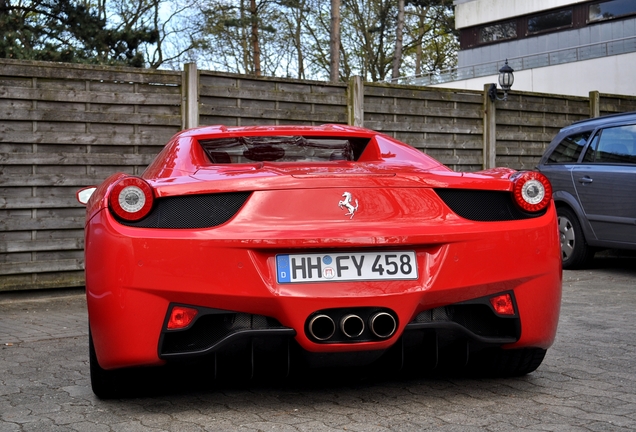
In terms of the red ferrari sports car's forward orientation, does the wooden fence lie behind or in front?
in front

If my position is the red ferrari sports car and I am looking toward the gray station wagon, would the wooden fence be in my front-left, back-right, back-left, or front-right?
front-left

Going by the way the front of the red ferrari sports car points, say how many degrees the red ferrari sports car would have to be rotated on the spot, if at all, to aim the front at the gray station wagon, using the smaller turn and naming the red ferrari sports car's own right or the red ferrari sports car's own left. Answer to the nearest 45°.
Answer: approximately 45° to the red ferrari sports car's own right

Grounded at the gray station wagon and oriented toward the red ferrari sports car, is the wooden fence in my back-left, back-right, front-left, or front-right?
front-right

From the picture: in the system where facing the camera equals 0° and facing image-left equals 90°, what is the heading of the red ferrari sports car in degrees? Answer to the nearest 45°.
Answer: approximately 180°

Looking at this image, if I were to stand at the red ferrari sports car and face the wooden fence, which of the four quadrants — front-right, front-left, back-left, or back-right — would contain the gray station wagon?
front-right
